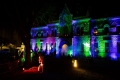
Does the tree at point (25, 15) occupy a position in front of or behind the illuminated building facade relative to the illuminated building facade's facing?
in front
